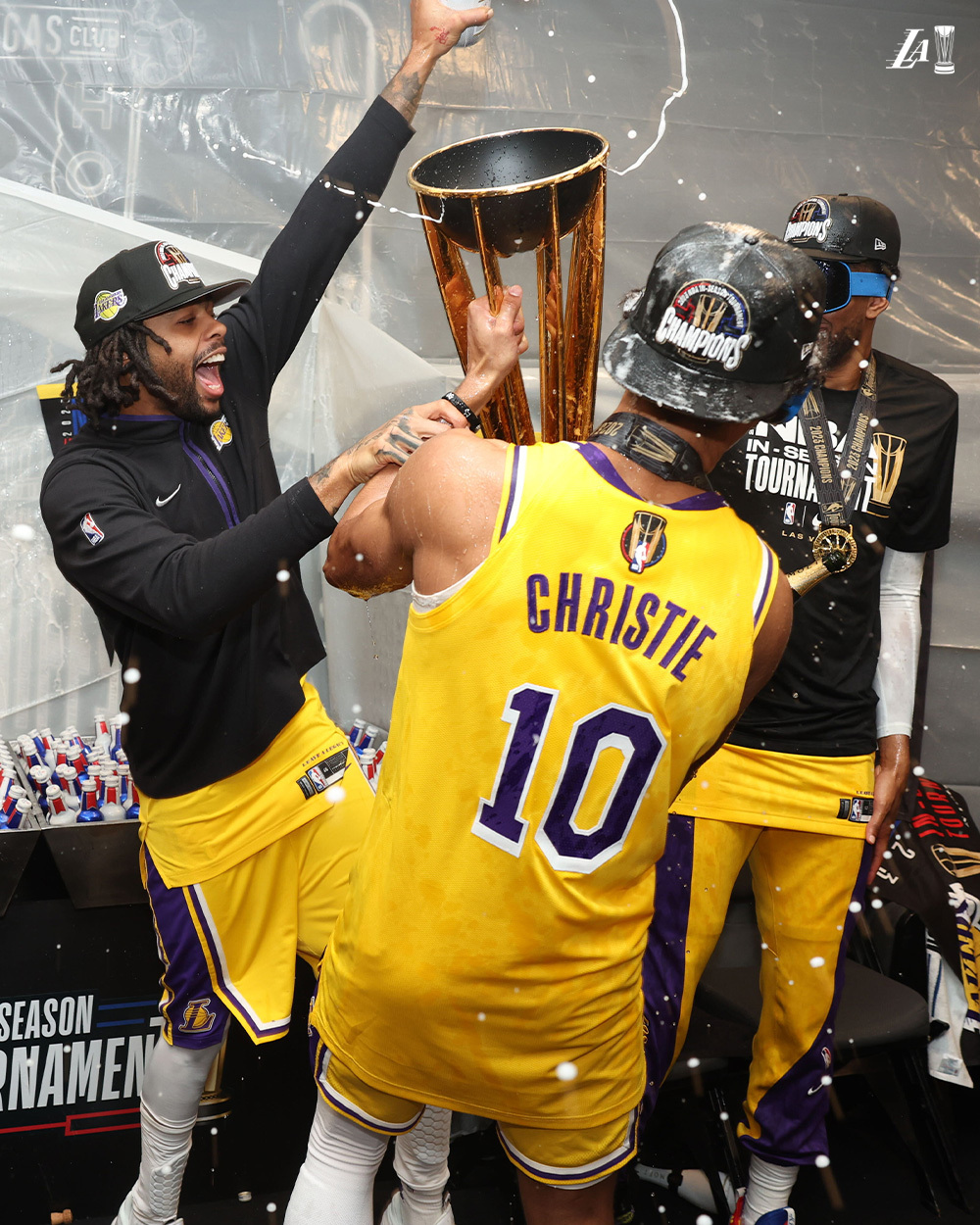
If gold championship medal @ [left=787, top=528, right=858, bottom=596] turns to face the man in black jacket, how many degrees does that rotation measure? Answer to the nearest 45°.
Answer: approximately 90° to its right

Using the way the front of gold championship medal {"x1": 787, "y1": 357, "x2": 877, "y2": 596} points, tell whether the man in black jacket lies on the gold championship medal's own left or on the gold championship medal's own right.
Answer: on the gold championship medal's own right

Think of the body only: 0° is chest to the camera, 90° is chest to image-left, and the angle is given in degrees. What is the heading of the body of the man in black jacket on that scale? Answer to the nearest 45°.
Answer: approximately 315°

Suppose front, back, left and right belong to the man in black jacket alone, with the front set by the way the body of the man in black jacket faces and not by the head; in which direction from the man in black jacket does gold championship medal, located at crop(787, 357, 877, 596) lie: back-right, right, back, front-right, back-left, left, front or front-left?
front-left

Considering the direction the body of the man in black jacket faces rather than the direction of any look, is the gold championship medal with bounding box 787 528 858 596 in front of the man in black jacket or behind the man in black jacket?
in front

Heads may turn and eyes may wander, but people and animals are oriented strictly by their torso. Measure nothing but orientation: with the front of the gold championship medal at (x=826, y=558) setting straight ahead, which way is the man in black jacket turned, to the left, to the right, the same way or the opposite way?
to the left
